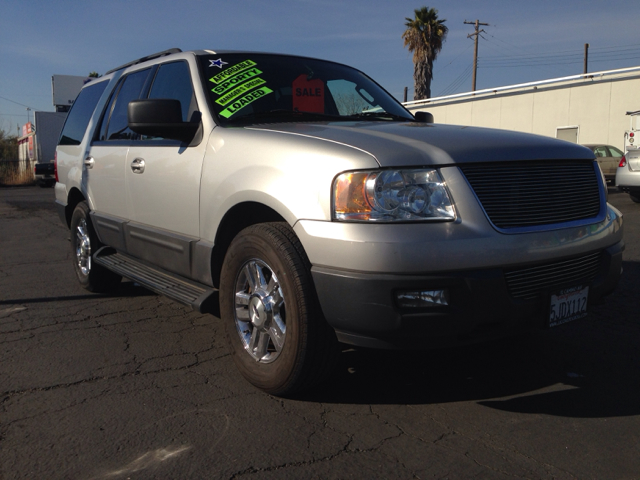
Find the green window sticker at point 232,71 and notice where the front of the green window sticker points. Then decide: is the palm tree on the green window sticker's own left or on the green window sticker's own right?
on the green window sticker's own left

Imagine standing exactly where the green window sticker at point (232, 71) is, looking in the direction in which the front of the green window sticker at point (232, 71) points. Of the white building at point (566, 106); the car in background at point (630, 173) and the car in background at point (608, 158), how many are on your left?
3

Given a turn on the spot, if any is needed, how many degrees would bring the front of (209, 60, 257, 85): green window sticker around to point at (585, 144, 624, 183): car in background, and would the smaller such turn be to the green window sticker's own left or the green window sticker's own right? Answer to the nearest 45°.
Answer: approximately 90° to the green window sticker's own left

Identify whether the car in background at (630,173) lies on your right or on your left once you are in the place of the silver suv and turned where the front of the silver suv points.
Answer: on your left

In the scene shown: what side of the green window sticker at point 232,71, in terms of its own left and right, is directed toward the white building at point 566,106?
left

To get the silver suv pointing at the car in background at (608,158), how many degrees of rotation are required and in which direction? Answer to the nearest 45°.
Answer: approximately 90° to its left

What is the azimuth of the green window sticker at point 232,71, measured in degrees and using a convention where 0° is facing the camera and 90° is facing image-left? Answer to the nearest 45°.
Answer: approximately 315°

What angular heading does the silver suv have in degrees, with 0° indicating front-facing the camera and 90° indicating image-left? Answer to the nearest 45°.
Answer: approximately 315°

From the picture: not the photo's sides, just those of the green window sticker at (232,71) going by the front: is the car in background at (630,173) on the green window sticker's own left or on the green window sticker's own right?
on the green window sticker's own left
